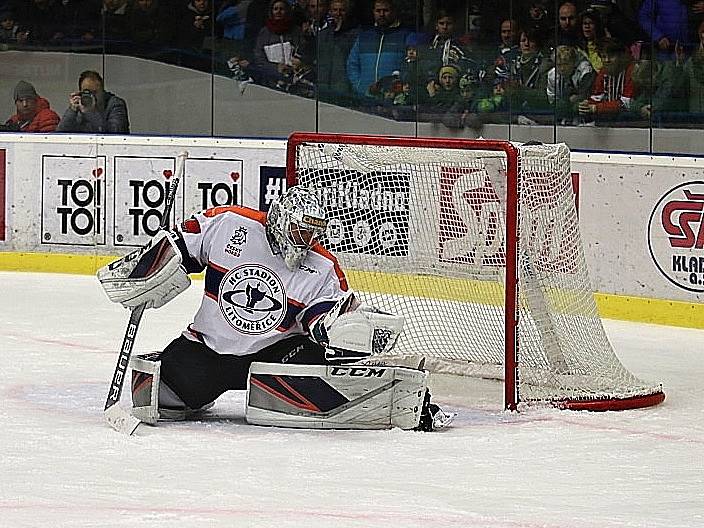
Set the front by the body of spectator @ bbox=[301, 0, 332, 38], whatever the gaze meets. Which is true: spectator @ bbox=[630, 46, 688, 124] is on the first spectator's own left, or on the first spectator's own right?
on the first spectator's own left

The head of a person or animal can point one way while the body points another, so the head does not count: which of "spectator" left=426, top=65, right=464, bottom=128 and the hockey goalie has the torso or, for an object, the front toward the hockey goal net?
the spectator

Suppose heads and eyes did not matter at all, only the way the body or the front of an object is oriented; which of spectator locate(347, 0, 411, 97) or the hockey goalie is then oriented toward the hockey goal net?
the spectator

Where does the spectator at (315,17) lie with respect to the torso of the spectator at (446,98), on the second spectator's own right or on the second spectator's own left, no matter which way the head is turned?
on the second spectator's own right

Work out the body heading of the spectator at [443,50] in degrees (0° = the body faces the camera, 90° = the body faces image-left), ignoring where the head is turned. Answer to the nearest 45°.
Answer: approximately 0°

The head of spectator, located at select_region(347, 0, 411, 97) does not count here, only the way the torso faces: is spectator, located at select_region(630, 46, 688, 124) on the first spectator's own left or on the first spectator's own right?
on the first spectator's own left

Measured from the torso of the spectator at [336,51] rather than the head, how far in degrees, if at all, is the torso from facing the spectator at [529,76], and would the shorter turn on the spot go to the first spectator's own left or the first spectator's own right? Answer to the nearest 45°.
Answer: approximately 45° to the first spectator's own left

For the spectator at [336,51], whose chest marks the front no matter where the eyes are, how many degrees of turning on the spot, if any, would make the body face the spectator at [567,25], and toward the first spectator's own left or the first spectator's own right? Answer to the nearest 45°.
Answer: approximately 45° to the first spectator's own left

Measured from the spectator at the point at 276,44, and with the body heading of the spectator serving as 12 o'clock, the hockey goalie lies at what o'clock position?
The hockey goalie is roughly at 12 o'clock from the spectator.
